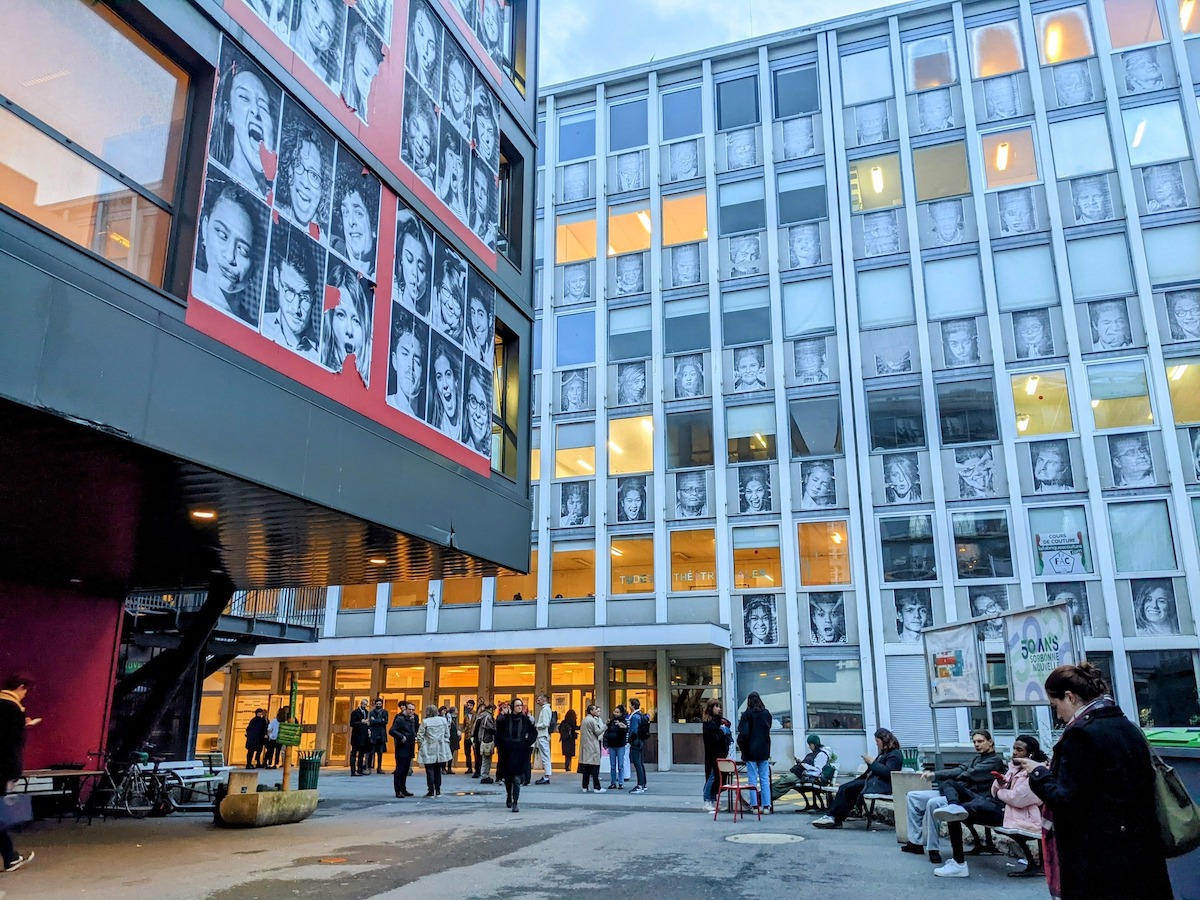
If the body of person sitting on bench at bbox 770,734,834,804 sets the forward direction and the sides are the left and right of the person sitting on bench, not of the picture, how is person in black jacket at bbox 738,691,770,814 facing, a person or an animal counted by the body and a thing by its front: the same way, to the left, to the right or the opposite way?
to the right

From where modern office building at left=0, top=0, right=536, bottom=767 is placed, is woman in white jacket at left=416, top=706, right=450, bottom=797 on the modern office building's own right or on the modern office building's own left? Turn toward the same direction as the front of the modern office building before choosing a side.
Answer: on the modern office building's own left

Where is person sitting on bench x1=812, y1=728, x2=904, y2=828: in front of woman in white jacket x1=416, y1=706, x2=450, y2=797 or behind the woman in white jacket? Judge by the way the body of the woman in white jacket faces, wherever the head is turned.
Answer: behind

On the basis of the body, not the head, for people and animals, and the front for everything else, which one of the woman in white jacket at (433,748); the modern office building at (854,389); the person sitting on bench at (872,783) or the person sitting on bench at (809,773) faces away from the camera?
the woman in white jacket

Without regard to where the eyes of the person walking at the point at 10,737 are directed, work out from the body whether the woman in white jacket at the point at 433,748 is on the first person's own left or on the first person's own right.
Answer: on the first person's own left

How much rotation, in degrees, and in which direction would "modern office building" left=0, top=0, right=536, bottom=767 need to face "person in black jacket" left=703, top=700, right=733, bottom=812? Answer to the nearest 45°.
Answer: approximately 90° to its left

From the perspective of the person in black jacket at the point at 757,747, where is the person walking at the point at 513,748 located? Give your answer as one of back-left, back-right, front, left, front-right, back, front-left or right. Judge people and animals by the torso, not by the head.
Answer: left

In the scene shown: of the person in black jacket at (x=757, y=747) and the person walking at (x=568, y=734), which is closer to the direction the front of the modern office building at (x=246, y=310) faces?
the person in black jacket

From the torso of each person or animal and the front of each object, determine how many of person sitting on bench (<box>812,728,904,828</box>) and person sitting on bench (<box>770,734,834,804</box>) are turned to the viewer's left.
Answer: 2

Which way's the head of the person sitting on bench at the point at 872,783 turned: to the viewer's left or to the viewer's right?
to the viewer's left

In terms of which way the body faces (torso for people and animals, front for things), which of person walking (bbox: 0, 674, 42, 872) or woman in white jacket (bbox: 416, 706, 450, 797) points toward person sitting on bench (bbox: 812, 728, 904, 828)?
the person walking

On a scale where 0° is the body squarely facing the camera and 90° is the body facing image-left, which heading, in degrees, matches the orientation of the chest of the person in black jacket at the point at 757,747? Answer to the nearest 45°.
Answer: approximately 180°

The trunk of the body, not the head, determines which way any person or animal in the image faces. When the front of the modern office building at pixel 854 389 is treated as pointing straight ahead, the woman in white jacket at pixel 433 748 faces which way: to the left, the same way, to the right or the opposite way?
the opposite way

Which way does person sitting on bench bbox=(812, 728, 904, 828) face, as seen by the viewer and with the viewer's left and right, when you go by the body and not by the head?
facing to the left of the viewer

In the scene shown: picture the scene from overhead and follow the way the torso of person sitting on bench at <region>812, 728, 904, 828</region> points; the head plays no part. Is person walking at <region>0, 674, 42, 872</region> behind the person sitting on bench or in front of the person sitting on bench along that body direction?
in front

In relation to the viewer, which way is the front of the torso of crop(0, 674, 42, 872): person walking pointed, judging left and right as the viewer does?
facing to the right of the viewer

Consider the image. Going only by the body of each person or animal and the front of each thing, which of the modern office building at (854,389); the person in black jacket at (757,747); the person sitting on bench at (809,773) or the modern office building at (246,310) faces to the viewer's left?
the person sitting on bench
